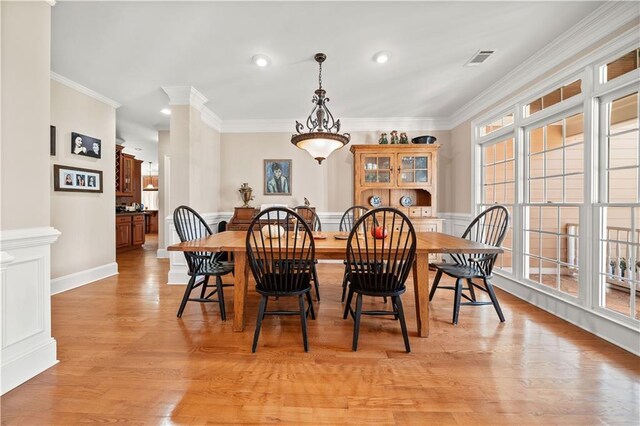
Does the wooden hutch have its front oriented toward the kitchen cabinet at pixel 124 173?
no

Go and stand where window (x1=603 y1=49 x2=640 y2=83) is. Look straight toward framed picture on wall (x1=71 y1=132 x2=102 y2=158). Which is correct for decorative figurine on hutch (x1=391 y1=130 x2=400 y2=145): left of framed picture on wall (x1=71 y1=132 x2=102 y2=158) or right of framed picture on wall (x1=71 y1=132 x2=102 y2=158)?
right

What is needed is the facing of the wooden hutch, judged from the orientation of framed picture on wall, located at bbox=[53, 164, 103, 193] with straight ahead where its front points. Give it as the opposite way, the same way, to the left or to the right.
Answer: to the right

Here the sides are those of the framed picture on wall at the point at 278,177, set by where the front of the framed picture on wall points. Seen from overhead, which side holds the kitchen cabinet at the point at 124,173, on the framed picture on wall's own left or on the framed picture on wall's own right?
on the framed picture on wall's own right

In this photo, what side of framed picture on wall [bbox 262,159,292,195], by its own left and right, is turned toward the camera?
front

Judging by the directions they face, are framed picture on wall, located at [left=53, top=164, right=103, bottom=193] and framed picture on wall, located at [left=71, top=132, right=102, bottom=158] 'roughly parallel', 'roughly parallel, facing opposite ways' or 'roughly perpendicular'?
roughly parallel

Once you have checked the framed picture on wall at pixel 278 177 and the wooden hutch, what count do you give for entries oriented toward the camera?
2

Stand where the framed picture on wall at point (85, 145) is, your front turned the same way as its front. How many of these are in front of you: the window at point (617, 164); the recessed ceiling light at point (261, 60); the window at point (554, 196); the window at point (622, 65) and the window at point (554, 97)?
5

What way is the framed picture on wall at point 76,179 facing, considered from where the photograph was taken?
facing the viewer and to the right of the viewer

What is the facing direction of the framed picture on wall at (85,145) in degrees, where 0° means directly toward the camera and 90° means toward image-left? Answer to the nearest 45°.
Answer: approximately 315°

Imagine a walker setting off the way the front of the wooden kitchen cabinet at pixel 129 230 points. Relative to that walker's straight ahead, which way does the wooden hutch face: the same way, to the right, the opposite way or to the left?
to the right
